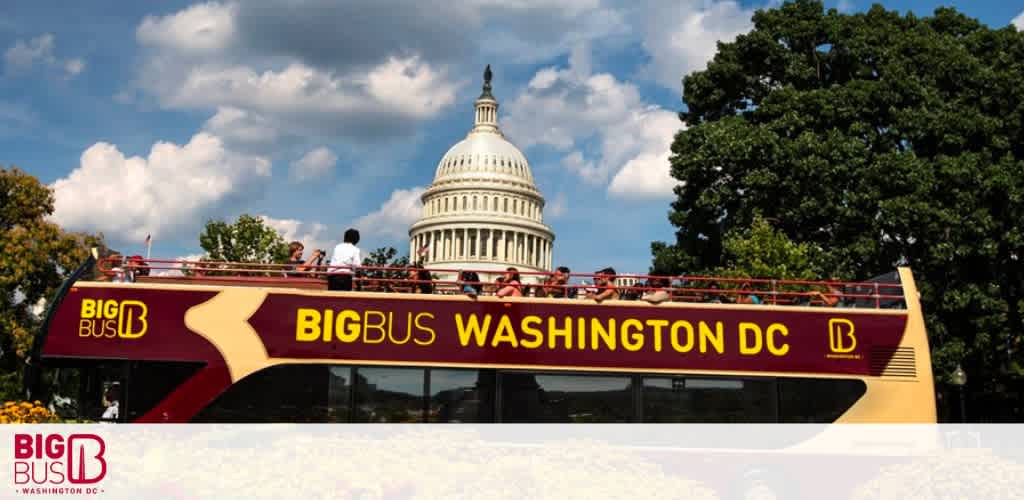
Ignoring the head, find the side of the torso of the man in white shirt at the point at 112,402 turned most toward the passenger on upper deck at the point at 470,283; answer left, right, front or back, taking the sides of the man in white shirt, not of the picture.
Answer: back

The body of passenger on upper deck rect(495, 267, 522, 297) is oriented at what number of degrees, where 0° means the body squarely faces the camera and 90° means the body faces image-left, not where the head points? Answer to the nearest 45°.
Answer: approximately 90°

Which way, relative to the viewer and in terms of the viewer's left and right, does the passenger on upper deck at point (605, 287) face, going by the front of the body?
facing to the left of the viewer

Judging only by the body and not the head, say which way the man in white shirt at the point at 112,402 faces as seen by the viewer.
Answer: to the viewer's left

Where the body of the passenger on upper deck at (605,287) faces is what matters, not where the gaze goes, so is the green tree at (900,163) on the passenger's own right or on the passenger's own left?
on the passenger's own right

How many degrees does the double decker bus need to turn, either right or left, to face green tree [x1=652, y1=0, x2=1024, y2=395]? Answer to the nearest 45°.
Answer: approximately 135° to its right

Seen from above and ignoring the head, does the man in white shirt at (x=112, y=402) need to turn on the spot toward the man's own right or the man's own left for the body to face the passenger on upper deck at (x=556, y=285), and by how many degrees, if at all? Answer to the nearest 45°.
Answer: approximately 180°

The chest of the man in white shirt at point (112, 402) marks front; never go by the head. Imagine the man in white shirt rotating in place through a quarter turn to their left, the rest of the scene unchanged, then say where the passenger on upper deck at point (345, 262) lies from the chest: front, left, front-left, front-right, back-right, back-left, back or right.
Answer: left

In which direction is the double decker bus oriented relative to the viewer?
to the viewer's left

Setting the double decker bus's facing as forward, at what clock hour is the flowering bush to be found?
The flowering bush is roughly at 12 o'clock from the double decker bus.

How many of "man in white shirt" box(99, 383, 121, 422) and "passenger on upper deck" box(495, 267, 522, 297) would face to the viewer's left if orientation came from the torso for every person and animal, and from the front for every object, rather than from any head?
2

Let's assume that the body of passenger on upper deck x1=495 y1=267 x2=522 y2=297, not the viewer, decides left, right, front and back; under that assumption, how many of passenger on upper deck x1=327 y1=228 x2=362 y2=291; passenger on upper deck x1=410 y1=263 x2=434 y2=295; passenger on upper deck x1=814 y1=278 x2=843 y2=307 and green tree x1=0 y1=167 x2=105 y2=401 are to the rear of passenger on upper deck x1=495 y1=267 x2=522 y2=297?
1

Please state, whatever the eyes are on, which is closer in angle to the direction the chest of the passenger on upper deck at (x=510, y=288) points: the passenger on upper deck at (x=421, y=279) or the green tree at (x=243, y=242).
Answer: the passenger on upper deck

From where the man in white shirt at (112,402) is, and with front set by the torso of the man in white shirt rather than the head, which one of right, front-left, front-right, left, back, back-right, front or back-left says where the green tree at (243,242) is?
right
